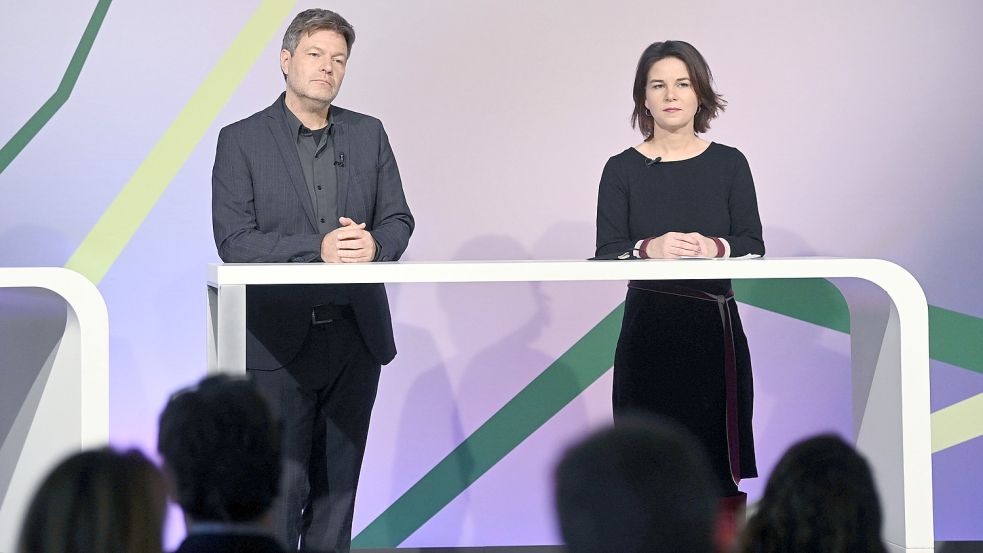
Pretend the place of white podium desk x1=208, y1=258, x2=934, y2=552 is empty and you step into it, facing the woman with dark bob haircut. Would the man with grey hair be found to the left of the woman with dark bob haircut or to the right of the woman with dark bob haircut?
left

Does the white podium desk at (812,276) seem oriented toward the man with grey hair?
no

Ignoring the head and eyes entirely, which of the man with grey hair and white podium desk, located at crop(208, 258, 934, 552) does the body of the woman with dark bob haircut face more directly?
the white podium desk

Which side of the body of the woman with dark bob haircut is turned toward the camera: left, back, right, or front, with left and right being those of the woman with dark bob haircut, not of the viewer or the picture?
front

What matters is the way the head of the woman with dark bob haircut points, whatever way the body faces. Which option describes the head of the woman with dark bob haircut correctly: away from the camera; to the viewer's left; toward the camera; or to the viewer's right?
toward the camera

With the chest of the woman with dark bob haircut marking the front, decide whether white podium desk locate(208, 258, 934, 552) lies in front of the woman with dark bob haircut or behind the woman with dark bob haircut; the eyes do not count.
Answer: in front

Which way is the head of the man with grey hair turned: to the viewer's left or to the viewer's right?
to the viewer's right
